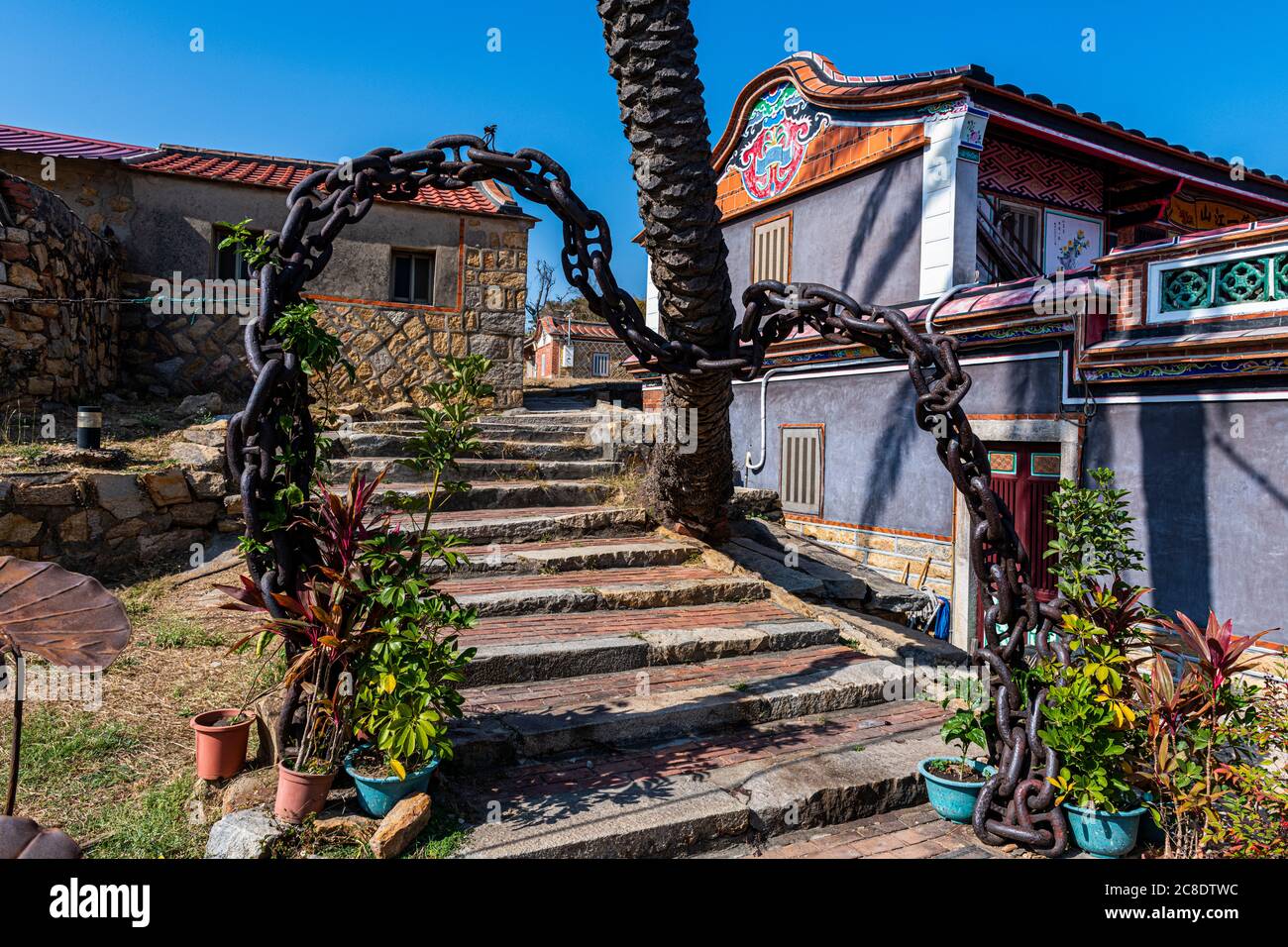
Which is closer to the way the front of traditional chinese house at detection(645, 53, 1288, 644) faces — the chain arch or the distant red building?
the chain arch

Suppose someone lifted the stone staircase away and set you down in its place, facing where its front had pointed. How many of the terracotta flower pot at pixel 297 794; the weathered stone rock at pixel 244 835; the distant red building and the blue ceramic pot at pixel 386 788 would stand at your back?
1

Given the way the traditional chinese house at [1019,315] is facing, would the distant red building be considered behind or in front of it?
behind

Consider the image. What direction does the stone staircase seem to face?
toward the camera

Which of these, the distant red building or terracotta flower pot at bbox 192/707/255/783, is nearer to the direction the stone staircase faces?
the terracotta flower pot

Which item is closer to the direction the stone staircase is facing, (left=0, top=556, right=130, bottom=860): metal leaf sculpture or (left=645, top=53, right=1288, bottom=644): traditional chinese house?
the metal leaf sculpture

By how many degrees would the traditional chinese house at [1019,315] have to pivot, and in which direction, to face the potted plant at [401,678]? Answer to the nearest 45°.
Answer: approximately 45° to its right

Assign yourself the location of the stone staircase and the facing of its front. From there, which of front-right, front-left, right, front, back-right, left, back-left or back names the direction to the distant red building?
back

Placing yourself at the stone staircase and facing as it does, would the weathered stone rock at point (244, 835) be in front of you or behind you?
in front
